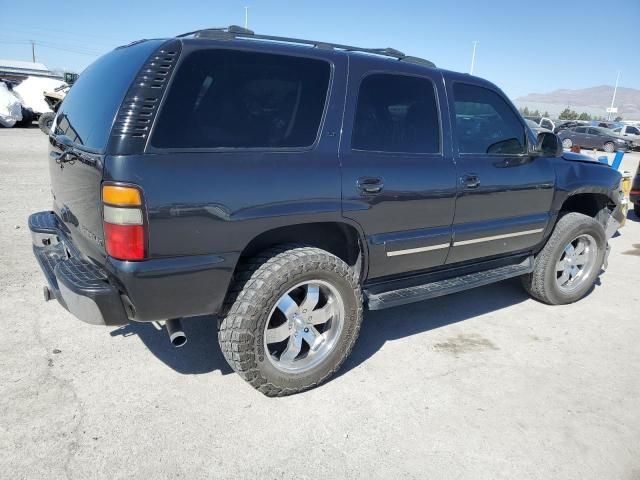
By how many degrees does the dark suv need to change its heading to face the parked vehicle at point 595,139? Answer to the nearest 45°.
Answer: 0° — it already faces it

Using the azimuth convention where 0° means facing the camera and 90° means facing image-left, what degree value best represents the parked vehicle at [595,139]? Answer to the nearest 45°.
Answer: approximately 315°

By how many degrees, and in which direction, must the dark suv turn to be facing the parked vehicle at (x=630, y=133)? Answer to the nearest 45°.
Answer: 0° — it already faces it

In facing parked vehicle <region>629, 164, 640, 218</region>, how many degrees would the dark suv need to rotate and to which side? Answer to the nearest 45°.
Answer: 0° — it already faces it

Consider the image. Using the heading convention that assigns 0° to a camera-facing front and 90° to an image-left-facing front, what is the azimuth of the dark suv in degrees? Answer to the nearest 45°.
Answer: approximately 225°

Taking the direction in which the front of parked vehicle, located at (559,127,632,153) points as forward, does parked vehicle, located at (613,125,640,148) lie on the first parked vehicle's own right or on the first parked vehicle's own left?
on the first parked vehicle's own left
